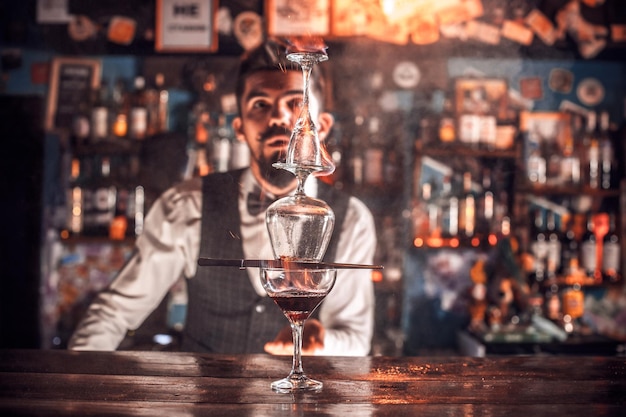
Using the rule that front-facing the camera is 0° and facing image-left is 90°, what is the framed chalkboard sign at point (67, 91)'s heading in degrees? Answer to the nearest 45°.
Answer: approximately 0°

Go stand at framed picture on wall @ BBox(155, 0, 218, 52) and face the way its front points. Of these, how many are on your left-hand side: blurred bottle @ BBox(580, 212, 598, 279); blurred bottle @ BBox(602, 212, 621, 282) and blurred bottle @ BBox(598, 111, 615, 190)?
3

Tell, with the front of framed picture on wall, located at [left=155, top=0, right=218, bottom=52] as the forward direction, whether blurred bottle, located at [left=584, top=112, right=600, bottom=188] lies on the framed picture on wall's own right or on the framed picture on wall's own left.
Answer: on the framed picture on wall's own left

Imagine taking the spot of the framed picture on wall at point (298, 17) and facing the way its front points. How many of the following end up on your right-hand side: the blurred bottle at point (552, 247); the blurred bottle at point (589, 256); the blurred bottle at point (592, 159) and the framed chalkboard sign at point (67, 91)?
1

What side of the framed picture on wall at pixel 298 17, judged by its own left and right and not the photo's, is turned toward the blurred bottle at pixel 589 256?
left

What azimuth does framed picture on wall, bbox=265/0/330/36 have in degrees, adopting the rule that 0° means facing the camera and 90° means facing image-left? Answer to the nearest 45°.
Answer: approximately 0°
